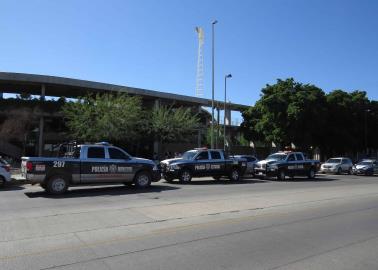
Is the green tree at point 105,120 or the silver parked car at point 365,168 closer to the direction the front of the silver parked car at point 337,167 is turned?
the green tree

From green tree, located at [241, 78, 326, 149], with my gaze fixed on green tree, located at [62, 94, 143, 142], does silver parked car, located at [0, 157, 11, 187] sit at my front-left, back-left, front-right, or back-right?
front-left

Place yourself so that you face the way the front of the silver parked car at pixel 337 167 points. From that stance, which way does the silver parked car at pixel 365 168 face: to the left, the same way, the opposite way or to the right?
the same way

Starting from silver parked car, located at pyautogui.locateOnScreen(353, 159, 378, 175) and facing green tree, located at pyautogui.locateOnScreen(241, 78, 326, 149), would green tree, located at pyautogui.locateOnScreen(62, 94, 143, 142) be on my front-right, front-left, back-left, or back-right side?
front-left

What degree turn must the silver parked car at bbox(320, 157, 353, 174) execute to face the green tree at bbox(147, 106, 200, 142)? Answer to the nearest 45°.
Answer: approximately 45° to its right

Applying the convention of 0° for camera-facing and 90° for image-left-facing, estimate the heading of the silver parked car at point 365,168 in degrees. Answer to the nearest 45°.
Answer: approximately 45°

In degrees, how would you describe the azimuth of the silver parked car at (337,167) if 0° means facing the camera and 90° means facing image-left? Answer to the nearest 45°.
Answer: approximately 45°

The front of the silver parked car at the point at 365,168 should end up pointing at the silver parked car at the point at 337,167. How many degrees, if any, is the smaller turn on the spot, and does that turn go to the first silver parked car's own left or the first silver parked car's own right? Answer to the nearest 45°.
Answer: approximately 45° to the first silver parked car's own right
